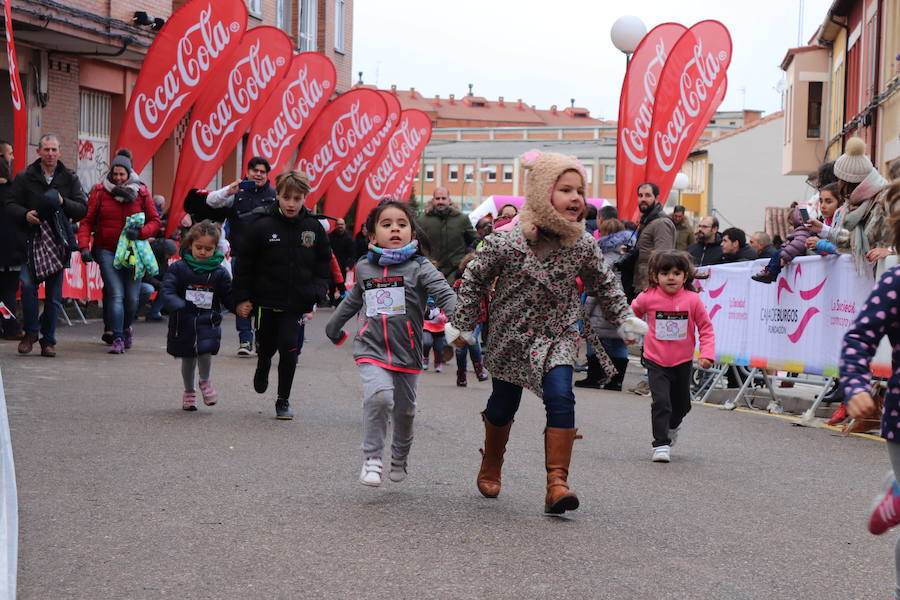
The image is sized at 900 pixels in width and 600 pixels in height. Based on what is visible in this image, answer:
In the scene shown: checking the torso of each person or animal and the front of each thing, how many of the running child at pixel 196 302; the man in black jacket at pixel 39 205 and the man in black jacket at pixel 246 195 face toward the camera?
3

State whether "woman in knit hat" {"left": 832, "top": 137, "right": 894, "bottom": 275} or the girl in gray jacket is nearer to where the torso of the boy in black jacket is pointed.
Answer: the girl in gray jacket

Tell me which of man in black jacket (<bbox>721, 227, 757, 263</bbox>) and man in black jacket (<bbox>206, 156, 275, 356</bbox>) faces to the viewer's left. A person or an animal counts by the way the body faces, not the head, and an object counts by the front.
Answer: man in black jacket (<bbox>721, 227, 757, 263</bbox>)

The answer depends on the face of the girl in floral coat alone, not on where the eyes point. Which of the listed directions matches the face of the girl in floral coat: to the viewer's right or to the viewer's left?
to the viewer's right

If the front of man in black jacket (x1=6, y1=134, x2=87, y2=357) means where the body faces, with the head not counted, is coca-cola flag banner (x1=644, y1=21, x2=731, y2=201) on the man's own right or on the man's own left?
on the man's own left

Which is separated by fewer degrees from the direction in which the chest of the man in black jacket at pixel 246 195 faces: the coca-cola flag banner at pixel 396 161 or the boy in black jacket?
the boy in black jacket

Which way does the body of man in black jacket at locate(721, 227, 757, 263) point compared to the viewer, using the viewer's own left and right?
facing to the left of the viewer

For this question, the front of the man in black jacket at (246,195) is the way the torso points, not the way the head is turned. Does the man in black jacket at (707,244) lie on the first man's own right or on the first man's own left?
on the first man's own left

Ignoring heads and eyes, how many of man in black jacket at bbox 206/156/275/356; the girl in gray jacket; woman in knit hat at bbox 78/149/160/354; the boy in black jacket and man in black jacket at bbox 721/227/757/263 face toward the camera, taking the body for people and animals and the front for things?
4

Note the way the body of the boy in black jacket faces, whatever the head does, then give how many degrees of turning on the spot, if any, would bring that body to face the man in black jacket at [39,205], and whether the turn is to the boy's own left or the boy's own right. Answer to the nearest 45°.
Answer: approximately 135° to the boy's own right

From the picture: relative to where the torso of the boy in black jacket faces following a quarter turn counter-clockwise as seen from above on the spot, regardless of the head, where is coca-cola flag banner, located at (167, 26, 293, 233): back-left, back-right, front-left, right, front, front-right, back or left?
left

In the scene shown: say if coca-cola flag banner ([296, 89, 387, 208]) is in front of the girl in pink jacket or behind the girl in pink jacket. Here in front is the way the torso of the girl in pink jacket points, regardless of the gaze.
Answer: behind

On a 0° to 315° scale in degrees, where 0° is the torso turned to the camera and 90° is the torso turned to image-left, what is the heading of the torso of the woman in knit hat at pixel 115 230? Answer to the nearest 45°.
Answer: approximately 0°

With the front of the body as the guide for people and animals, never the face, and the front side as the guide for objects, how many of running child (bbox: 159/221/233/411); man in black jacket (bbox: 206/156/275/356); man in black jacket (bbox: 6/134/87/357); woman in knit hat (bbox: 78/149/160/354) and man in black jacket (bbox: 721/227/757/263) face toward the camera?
4

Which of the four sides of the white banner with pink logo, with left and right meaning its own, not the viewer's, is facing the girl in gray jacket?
front

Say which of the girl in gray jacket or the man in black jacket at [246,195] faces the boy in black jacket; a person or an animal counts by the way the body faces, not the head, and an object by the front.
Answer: the man in black jacket
